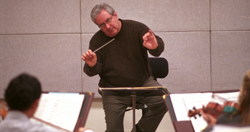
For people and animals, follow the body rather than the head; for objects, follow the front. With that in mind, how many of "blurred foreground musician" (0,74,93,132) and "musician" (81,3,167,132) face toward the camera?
1

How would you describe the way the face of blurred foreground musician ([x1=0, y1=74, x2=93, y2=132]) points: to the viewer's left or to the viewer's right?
to the viewer's right

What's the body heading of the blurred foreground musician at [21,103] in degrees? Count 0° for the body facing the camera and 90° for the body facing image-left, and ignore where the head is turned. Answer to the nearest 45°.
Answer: approximately 225°

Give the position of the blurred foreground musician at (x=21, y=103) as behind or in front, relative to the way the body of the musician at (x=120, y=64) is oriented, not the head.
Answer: in front
